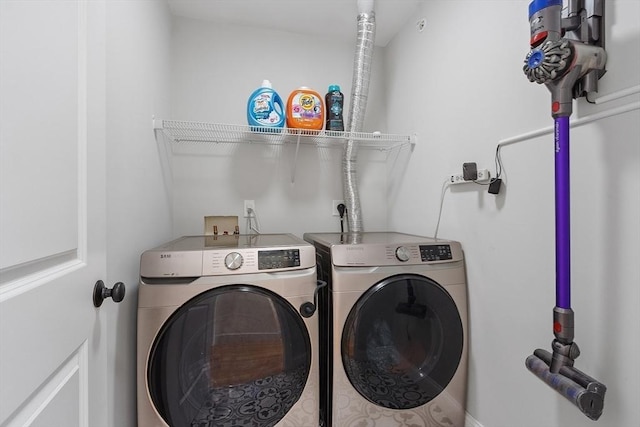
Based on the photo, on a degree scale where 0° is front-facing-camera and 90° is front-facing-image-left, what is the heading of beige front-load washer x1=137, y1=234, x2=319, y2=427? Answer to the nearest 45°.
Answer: approximately 0°

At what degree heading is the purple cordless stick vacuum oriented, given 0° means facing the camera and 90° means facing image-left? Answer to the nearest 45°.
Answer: approximately 45°

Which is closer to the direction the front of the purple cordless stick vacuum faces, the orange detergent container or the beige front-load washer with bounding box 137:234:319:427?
the beige front-load washer

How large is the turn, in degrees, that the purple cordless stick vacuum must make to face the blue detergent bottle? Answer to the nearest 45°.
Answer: approximately 45° to its right

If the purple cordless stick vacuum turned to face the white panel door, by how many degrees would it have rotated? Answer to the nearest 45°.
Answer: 0° — it already faces it

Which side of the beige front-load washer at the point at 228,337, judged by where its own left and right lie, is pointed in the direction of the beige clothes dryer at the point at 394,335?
left

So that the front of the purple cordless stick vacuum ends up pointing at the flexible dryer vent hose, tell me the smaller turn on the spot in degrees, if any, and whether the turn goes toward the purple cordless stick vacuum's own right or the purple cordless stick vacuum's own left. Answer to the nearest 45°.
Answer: approximately 90° to the purple cordless stick vacuum's own right

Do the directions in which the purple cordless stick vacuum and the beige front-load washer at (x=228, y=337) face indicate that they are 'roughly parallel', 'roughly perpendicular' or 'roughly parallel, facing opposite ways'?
roughly perpendicular
